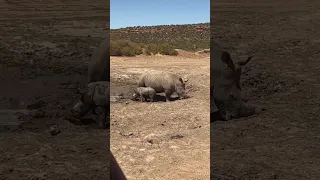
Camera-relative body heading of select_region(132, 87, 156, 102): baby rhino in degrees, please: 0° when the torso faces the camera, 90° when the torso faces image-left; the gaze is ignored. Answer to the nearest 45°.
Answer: approximately 90°
